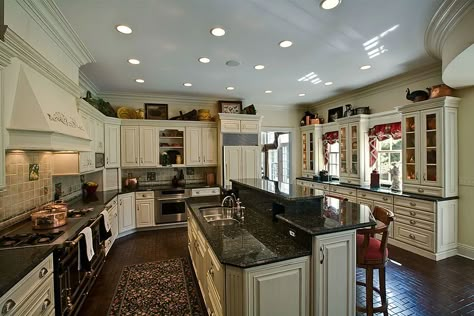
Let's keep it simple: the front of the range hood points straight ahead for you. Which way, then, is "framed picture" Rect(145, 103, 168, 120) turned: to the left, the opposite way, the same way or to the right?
to the right

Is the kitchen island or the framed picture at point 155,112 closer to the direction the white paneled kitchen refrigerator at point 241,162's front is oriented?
the kitchen island

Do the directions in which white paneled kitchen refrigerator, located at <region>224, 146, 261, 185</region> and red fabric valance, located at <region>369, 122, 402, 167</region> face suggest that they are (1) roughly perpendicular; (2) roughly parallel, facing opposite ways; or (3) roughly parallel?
roughly perpendicular

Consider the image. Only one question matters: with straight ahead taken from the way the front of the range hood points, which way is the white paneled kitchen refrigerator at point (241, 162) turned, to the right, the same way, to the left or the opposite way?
to the right

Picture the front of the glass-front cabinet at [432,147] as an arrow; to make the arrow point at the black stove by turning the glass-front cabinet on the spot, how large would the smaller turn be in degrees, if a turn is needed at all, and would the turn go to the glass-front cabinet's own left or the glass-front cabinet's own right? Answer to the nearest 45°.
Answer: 0° — it already faces it

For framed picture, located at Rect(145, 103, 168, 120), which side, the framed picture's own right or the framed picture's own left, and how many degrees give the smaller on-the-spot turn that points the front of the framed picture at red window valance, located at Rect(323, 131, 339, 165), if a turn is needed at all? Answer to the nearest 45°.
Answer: approximately 90° to the framed picture's own left

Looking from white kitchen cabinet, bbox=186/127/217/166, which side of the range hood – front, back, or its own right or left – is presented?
left

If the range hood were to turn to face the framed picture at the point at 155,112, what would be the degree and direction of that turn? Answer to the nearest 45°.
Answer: approximately 90° to its left

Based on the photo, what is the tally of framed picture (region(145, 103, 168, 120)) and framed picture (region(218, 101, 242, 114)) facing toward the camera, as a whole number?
2

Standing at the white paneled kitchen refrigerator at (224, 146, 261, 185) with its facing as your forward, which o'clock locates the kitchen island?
The kitchen island is roughly at 12 o'clock from the white paneled kitchen refrigerator.

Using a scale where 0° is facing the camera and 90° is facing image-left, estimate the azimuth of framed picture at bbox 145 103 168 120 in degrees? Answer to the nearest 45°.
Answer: approximately 0°

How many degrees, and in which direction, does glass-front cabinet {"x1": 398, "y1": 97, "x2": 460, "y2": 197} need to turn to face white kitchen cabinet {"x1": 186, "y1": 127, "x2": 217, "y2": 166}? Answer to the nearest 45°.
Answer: approximately 45° to its right

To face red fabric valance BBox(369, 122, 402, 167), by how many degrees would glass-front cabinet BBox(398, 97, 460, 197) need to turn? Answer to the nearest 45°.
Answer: approximately 90° to its right
